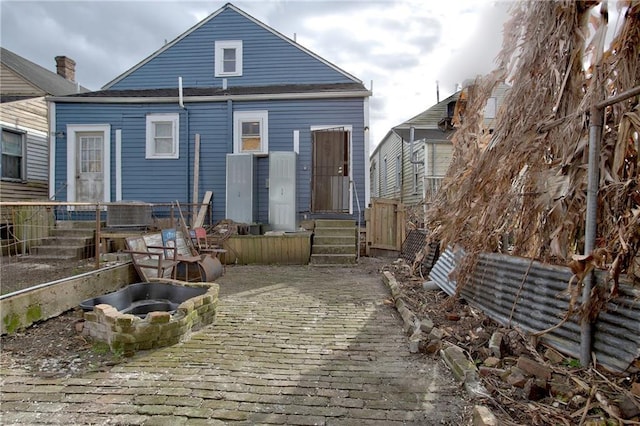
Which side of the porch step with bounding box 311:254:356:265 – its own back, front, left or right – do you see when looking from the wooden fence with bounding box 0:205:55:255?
right

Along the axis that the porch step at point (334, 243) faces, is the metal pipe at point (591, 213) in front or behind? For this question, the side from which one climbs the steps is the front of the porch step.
in front

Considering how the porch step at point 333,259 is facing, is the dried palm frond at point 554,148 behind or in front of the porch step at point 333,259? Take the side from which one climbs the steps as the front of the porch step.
in front

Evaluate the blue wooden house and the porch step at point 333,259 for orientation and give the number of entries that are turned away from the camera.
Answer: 1

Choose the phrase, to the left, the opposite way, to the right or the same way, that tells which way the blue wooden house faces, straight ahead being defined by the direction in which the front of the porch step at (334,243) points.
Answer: the opposite way

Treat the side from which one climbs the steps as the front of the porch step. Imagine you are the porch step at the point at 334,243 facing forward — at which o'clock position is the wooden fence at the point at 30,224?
The wooden fence is roughly at 3 o'clock from the porch step.

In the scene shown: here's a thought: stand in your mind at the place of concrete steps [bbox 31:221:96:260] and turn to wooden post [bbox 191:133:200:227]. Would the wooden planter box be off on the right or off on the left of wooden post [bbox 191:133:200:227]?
right

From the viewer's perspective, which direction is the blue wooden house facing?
away from the camera
